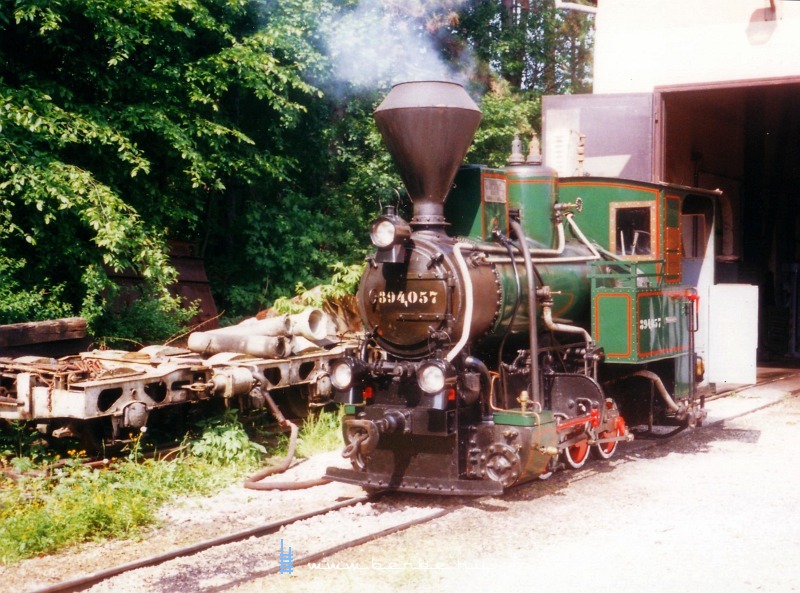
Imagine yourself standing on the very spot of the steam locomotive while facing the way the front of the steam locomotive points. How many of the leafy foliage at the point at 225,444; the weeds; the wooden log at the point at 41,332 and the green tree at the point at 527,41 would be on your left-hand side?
0

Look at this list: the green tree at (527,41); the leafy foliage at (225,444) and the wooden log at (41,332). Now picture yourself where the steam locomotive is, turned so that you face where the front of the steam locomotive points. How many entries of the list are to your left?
0

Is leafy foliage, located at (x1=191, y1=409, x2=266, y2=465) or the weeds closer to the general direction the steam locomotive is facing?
the leafy foliage

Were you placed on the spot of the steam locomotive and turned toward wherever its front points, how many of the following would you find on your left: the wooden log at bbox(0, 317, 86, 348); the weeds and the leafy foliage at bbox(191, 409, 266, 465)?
0

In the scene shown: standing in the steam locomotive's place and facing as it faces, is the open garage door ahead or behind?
behind

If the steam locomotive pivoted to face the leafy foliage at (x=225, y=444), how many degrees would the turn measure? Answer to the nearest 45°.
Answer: approximately 45° to its right

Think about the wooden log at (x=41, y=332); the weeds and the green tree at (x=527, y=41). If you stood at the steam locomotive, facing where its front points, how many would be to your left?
0

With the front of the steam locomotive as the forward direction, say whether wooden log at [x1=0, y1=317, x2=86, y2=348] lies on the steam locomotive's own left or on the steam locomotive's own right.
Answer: on the steam locomotive's own right

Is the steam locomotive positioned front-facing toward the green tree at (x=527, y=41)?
no

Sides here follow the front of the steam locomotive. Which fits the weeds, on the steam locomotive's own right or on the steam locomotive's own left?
on the steam locomotive's own right
